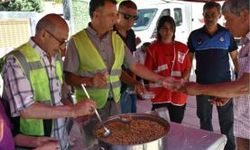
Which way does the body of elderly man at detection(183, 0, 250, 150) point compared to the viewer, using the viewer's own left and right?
facing to the left of the viewer

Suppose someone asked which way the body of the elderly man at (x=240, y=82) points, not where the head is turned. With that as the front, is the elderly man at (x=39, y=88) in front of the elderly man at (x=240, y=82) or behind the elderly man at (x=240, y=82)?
in front

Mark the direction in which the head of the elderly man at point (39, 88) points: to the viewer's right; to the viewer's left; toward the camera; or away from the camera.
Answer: to the viewer's right

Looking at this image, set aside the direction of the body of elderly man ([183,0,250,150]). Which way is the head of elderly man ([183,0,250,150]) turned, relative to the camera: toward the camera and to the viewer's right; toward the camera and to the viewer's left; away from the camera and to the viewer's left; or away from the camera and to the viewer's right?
toward the camera and to the viewer's left
